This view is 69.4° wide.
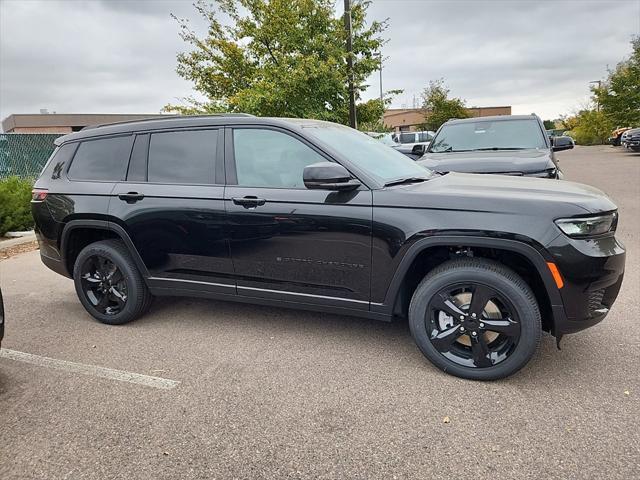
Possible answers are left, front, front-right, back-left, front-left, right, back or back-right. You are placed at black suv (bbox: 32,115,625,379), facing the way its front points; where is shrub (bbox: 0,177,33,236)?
back

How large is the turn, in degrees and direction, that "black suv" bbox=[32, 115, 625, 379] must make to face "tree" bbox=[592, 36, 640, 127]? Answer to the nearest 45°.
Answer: approximately 90° to its left

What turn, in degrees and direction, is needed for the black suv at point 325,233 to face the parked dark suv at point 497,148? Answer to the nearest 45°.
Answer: approximately 90° to its left

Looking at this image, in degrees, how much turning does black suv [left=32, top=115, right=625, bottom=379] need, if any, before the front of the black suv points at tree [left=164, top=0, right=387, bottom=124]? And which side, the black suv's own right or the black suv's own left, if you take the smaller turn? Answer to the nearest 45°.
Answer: approximately 135° to the black suv's own left

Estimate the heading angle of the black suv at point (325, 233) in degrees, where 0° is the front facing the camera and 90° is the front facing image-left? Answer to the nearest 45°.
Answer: approximately 315°

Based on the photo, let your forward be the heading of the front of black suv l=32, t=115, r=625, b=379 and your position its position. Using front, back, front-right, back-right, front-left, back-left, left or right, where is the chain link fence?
back

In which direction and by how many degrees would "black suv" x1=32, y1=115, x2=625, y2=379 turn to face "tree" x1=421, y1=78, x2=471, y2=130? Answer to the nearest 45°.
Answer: approximately 135° to its left

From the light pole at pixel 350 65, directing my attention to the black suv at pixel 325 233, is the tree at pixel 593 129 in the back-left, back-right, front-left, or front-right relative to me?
back-left
